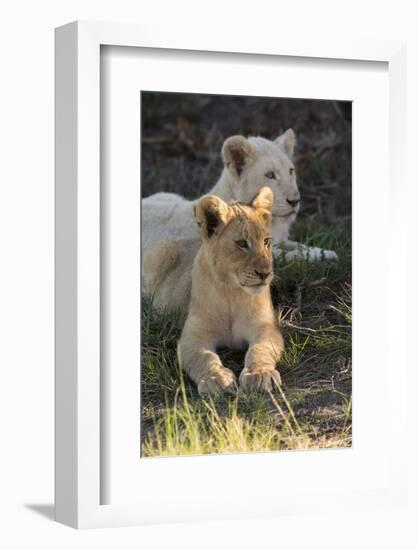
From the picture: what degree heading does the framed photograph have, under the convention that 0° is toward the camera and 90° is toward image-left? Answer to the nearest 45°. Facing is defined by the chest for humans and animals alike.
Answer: approximately 315°
